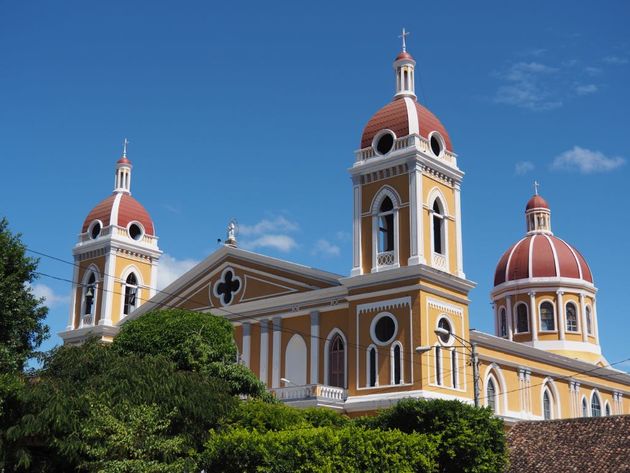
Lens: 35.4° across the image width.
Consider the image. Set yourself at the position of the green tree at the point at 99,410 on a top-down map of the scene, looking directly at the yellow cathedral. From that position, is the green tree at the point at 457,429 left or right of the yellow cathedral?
right

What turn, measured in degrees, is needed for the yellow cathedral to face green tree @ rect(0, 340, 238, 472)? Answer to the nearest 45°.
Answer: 0° — it already faces it

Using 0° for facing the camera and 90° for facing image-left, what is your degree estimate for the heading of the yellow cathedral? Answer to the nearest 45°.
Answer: approximately 45°

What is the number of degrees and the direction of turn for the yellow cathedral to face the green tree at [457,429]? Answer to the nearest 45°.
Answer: approximately 45° to its left

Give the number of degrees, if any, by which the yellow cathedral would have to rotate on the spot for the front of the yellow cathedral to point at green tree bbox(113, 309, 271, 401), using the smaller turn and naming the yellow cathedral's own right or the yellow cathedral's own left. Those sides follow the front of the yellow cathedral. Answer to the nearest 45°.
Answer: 0° — it already faces it

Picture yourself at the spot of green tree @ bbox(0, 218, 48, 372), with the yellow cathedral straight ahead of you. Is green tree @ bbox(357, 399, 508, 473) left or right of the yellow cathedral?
right

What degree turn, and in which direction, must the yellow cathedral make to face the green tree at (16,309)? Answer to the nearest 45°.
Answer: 0° — it already faces it
